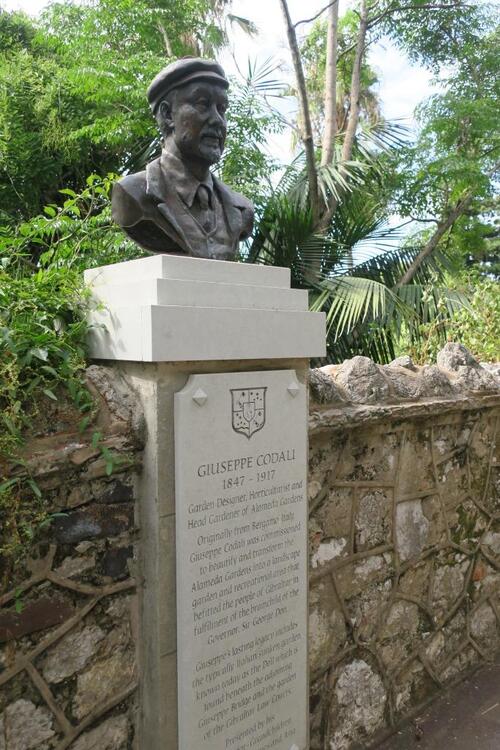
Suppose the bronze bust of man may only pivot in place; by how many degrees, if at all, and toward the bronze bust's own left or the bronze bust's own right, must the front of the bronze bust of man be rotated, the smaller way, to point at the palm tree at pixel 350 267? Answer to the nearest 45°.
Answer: approximately 90° to the bronze bust's own left

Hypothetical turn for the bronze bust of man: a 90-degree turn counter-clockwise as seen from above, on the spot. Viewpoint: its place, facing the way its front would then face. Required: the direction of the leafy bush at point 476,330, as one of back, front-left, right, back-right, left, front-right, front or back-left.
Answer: front

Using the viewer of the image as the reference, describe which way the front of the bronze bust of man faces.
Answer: facing the viewer and to the right of the viewer
